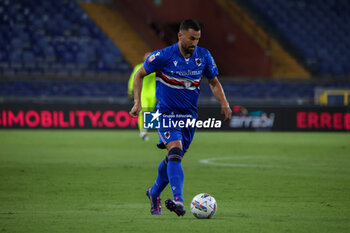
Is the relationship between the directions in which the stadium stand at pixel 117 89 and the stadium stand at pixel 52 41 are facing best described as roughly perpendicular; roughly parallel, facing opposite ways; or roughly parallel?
roughly parallel

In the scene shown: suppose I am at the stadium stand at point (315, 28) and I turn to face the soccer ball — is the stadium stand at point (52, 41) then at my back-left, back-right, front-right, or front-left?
front-right

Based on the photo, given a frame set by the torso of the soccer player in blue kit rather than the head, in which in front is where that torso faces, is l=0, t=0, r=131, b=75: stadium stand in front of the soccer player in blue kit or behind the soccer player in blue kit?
behind

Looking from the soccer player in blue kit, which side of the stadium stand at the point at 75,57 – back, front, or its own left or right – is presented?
front

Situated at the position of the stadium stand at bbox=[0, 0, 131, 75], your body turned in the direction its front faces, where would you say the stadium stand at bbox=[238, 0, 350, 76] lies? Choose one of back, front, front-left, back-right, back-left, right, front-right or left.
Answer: left

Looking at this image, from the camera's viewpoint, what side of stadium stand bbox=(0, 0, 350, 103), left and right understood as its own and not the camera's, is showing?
front

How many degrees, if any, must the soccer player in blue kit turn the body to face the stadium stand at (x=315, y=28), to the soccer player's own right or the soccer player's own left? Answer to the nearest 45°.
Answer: approximately 135° to the soccer player's own left

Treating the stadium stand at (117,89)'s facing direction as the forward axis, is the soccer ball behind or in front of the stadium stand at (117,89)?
in front

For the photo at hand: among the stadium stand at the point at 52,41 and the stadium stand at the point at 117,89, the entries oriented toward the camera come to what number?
2

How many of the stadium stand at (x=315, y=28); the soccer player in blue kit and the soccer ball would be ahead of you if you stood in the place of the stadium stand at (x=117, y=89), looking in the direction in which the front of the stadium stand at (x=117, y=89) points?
2

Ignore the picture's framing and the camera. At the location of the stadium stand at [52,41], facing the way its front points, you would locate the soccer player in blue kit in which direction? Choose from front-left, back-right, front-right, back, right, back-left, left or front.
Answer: front
